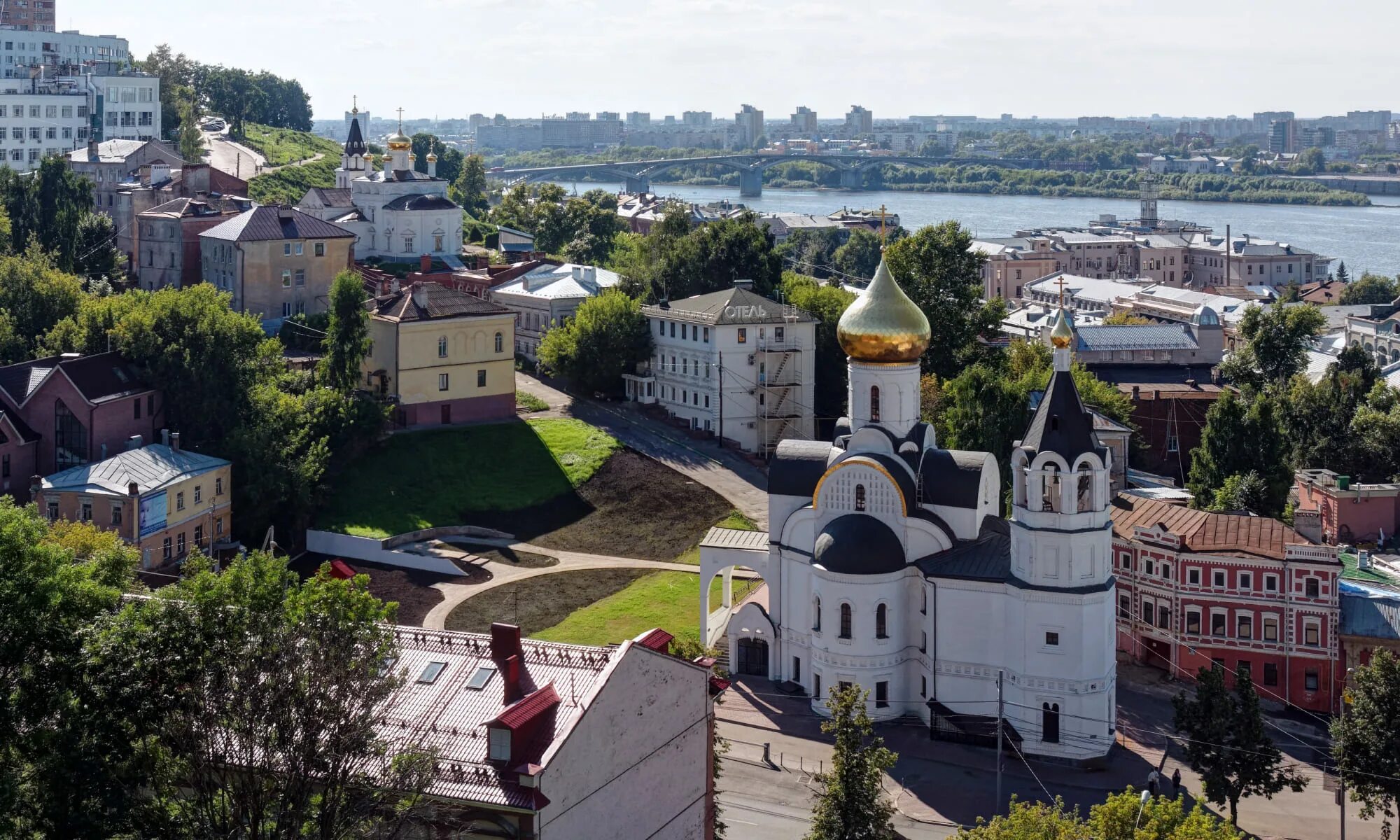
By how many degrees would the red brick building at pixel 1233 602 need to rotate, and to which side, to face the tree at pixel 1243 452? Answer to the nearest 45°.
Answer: approximately 135° to its right

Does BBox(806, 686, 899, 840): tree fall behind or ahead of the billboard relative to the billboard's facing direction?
ahead

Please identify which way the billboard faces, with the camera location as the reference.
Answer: facing the viewer and to the right of the viewer

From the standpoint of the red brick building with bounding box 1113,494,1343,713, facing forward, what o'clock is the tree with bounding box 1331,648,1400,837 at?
The tree is roughly at 10 o'clock from the red brick building.

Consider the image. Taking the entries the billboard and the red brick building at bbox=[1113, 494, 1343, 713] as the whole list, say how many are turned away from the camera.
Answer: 0

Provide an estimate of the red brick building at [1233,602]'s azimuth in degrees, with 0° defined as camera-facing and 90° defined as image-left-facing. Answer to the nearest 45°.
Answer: approximately 45°

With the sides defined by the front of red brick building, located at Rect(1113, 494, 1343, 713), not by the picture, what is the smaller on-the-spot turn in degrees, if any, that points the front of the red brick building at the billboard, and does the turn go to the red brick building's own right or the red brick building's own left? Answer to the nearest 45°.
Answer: approximately 45° to the red brick building's own right

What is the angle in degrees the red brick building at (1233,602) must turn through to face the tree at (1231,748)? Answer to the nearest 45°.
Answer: approximately 45° to its left
